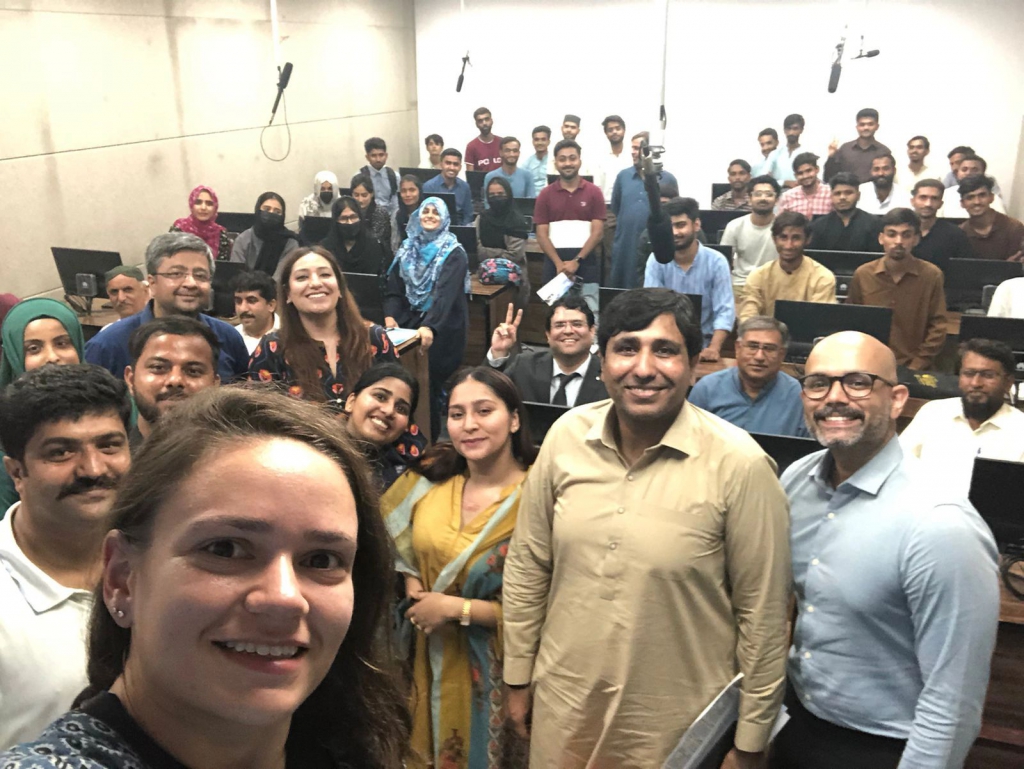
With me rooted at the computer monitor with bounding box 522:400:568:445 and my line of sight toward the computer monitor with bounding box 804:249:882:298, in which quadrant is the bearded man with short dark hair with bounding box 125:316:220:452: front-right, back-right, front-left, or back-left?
back-left

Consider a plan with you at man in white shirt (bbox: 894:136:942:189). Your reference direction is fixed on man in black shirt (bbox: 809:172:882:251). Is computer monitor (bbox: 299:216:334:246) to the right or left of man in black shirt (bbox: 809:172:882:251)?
right

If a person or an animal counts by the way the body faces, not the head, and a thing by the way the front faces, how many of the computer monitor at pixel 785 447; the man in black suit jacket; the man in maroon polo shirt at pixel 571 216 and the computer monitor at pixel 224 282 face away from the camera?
2

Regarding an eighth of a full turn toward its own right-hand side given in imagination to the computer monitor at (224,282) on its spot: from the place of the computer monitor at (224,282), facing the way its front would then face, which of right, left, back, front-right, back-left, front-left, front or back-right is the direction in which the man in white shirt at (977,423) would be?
right

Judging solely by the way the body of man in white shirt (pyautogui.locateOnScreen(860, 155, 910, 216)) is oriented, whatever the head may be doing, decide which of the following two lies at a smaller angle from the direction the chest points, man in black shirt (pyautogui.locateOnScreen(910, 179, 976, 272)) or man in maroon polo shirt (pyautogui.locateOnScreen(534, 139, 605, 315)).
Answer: the man in black shirt

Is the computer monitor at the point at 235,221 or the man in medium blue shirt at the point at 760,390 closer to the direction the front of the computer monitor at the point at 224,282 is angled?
the computer monitor

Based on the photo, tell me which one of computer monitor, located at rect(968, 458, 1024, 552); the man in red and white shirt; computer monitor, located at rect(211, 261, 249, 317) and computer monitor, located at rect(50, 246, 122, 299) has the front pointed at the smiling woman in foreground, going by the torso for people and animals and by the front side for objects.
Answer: the man in red and white shirt

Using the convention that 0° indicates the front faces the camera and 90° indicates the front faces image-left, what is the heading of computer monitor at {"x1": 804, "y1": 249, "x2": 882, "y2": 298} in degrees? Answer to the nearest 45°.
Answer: approximately 180°

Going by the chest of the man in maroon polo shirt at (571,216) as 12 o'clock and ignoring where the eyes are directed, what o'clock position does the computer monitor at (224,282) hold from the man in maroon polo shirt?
The computer monitor is roughly at 2 o'clock from the man in maroon polo shirt.

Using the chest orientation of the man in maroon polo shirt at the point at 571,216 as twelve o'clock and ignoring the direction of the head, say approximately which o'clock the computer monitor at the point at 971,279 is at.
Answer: The computer monitor is roughly at 10 o'clock from the man in maroon polo shirt.

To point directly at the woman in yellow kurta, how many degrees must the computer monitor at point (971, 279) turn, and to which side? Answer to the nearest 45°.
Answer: approximately 180°

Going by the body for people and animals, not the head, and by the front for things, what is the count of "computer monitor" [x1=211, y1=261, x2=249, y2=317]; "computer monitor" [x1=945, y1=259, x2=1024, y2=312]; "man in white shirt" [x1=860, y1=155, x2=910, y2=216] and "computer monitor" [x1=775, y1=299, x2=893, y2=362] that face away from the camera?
3

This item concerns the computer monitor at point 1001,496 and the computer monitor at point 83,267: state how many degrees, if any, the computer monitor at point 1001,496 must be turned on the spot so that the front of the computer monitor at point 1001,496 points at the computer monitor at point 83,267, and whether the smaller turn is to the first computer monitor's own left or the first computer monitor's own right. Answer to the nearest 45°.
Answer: approximately 90° to the first computer monitor's own left
